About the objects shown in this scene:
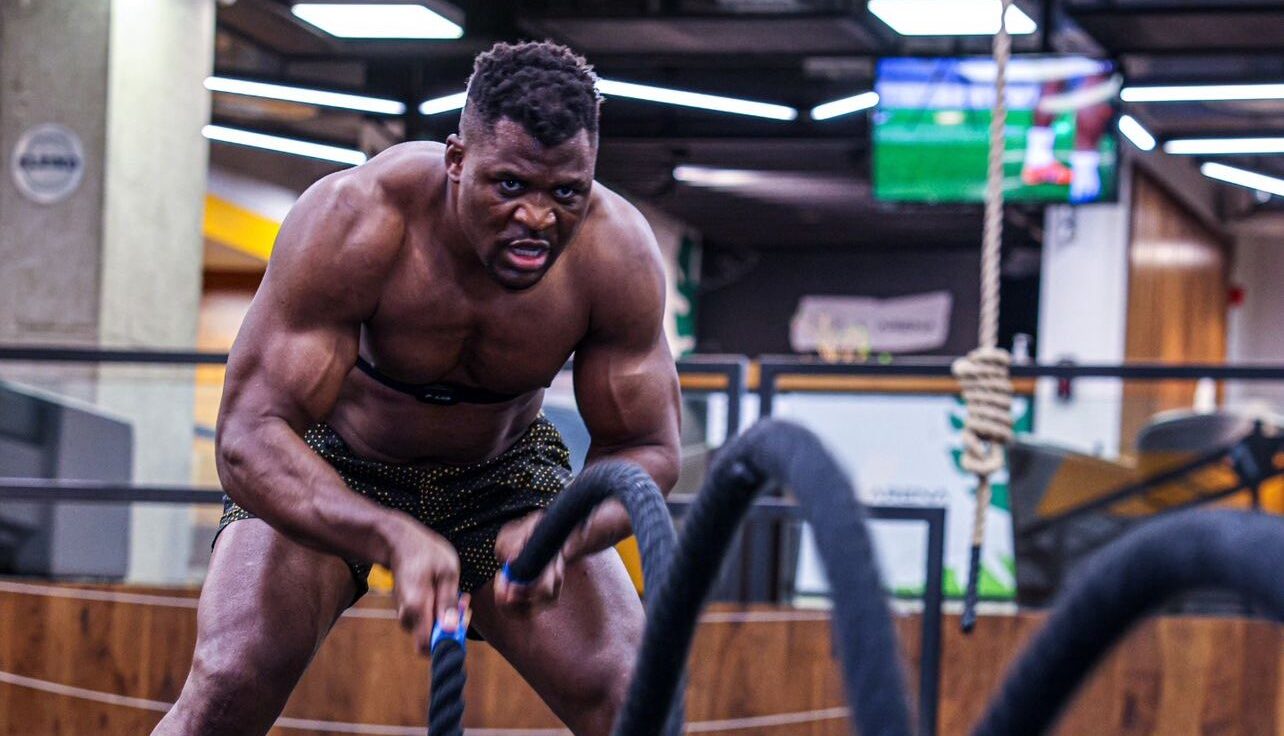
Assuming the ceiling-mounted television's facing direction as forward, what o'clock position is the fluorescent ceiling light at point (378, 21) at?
The fluorescent ceiling light is roughly at 2 o'clock from the ceiling-mounted television.

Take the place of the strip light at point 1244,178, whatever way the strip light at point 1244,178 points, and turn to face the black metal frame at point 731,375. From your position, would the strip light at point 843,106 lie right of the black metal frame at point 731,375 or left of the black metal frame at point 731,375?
right

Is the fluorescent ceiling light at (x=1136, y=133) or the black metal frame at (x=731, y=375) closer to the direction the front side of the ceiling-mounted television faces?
the black metal frame

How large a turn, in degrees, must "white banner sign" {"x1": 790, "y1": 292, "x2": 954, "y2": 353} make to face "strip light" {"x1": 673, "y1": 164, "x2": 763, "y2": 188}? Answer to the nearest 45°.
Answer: approximately 45° to its right

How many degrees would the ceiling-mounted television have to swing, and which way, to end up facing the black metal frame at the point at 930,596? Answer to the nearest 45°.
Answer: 0° — it already faces it

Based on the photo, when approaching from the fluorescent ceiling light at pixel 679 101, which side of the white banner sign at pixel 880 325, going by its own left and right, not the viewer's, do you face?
front

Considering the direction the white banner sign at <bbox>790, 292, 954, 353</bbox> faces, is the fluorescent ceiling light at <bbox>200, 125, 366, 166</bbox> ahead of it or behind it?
ahead

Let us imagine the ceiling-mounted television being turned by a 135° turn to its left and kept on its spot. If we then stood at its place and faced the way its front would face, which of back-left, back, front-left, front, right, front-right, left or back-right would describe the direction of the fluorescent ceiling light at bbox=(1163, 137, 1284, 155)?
front

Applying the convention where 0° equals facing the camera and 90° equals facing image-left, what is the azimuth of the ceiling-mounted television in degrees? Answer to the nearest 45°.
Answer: approximately 0°

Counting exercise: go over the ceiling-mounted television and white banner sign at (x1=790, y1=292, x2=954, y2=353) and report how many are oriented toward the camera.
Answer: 2

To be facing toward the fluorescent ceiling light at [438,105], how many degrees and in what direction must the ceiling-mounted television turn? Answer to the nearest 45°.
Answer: approximately 90° to its right
